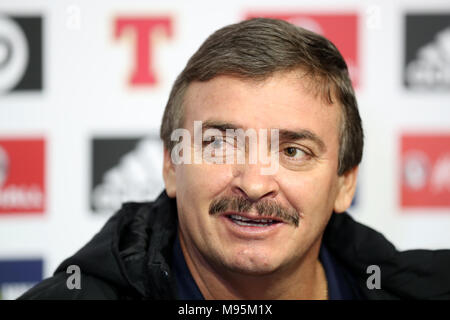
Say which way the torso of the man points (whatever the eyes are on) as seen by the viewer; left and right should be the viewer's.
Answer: facing the viewer

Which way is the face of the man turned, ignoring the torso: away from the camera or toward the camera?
toward the camera
